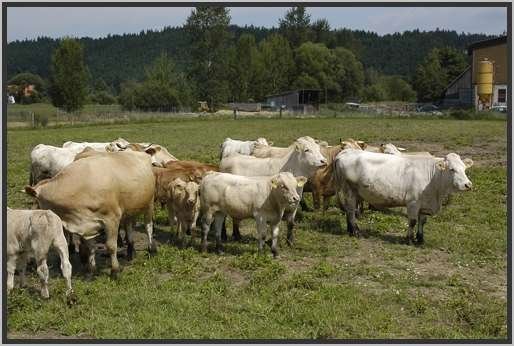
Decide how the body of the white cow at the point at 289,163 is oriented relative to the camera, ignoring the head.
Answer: to the viewer's right

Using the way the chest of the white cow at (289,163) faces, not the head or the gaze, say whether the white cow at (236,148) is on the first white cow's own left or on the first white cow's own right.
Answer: on the first white cow's own left

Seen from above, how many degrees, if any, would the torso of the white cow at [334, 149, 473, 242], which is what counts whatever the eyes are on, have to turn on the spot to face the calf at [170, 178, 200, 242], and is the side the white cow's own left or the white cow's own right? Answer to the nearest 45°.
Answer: approximately 180°

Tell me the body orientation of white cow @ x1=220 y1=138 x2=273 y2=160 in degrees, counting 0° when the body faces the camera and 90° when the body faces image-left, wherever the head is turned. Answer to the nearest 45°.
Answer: approximately 270°

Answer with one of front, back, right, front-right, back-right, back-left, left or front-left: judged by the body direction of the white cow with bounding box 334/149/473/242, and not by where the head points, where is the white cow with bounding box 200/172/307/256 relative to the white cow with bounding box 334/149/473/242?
back-right

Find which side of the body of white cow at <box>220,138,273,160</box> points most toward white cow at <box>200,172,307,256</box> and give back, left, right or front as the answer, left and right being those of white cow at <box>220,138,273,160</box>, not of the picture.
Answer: right

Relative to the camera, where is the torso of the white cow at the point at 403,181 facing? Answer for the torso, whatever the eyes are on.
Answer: to the viewer's right

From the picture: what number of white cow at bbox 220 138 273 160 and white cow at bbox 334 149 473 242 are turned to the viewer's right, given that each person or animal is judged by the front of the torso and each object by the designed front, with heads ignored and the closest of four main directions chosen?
2
